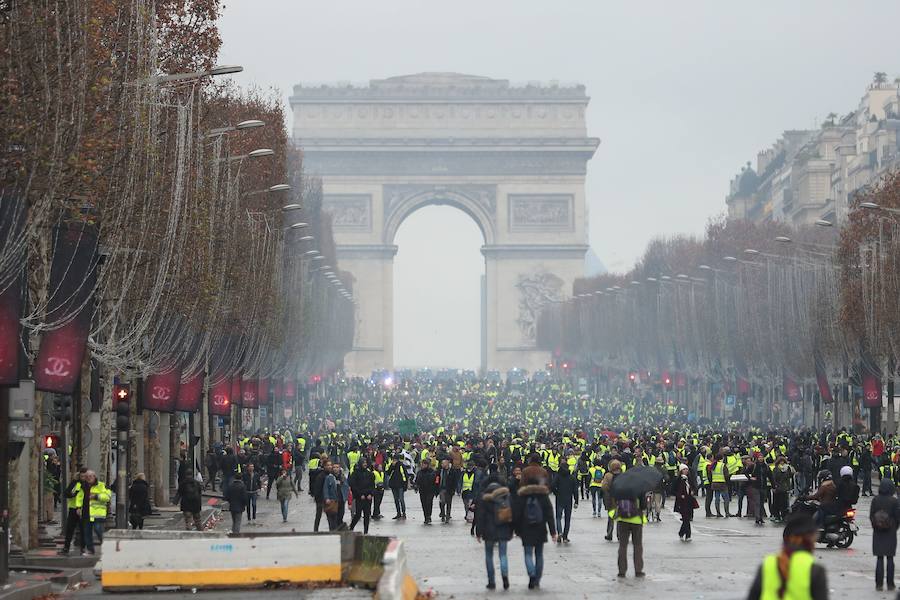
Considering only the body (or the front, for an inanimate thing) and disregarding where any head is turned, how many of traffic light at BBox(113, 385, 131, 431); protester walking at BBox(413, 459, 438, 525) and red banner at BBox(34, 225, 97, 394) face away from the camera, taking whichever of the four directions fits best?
0

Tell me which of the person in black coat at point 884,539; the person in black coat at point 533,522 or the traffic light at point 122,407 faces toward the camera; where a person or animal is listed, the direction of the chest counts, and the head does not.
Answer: the traffic light

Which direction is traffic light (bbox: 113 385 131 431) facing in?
toward the camera

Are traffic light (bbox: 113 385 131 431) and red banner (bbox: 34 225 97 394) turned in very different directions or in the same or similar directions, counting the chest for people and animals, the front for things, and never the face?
same or similar directions

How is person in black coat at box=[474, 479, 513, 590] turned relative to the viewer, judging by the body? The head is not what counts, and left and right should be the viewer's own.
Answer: facing away from the viewer

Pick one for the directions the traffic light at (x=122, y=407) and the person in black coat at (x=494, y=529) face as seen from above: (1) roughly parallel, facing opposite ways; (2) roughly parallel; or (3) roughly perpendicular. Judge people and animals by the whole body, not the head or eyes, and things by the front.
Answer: roughly parallel, facing opposite ways

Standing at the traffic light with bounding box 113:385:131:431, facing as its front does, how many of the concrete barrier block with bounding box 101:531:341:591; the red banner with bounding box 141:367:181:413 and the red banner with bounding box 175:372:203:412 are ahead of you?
1

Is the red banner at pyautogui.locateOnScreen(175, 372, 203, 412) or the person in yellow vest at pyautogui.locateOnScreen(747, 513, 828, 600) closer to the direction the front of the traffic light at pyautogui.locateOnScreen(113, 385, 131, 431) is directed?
the person in yellow vest

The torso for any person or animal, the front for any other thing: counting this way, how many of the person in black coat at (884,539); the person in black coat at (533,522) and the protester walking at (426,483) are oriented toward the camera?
1

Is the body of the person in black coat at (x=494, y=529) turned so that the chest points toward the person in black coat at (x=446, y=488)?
yes

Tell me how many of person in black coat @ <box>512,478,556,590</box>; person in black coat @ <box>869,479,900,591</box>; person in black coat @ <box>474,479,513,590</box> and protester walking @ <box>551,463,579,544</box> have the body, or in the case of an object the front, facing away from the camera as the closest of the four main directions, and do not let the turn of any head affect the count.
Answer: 4

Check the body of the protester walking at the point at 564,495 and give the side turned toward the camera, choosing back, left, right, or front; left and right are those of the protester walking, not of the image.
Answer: back

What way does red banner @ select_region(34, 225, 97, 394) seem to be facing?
toward the camera

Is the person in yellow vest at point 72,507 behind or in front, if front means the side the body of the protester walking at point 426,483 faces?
in front

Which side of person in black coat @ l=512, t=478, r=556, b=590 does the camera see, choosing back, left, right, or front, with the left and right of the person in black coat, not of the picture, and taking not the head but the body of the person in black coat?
back

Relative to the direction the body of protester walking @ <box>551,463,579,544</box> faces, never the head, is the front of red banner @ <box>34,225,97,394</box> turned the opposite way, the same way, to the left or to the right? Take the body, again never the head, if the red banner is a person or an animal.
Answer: the opposite way
